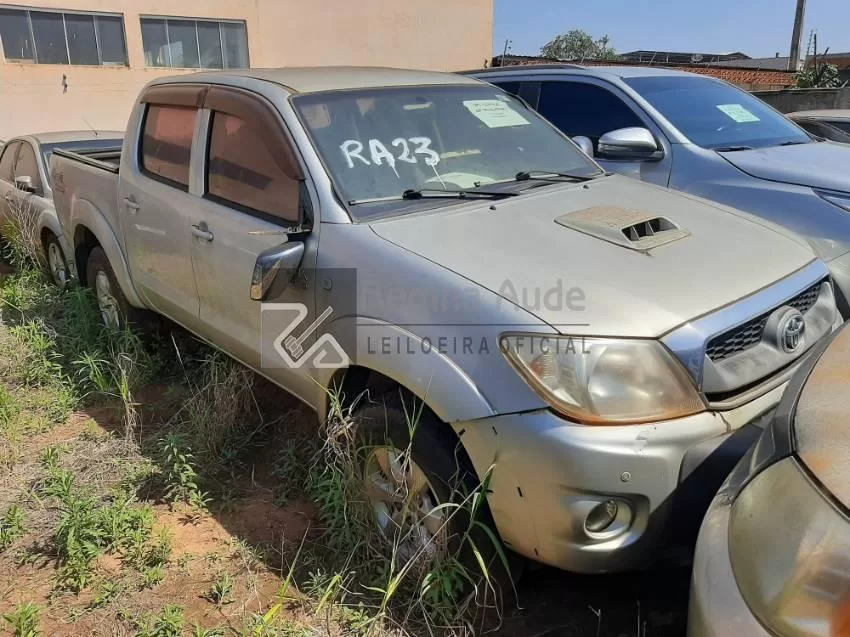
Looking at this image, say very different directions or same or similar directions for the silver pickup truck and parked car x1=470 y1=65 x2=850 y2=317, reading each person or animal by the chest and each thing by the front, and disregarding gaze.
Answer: same or similar directions

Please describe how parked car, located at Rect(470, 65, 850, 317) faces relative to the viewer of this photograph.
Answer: facing the viewer and to the right of the viewer

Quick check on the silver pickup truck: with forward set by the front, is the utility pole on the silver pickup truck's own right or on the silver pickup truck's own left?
on the silver pickup truck's own left

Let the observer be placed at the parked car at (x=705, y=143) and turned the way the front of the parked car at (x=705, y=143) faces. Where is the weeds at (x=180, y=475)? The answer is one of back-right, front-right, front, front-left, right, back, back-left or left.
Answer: right

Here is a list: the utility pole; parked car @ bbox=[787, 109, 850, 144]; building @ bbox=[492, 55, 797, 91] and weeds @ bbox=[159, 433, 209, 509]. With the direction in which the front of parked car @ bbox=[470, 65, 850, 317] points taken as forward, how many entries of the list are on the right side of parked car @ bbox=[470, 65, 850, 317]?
1

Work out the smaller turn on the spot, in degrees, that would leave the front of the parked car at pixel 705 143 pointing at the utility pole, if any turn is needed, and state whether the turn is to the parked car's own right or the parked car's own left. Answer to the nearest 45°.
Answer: approximately 135° to the parked car's own left

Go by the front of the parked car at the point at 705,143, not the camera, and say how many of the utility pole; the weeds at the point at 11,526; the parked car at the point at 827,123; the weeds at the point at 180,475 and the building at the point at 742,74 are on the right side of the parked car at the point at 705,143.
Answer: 2

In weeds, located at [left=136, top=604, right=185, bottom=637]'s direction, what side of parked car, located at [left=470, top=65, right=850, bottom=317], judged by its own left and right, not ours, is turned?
right
